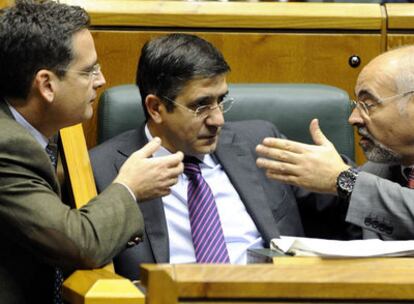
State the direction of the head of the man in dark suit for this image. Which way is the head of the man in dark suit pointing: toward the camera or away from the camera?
toward the camera

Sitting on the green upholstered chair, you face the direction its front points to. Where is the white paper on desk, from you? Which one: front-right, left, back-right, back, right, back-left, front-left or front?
front

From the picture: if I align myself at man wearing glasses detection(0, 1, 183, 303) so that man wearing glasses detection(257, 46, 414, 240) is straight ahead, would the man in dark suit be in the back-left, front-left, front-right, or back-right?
front-left

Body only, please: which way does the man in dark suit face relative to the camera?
toward the camera

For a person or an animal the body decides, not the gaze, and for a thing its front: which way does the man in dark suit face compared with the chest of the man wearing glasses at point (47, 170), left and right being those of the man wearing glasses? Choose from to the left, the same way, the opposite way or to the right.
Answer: to the right

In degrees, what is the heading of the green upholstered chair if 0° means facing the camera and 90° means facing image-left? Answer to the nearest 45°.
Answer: approximately 0°

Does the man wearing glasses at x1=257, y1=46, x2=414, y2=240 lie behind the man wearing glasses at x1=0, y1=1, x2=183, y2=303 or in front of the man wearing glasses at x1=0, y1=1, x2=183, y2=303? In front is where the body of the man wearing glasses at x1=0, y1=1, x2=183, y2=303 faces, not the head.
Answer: in front

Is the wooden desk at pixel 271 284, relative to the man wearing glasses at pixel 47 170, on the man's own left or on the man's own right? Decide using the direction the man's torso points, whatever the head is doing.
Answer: on the man's own right

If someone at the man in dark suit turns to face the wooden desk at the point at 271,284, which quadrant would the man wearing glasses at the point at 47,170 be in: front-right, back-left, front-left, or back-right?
front-right

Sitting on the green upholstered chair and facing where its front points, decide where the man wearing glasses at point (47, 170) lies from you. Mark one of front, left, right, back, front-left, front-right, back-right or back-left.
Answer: front-right

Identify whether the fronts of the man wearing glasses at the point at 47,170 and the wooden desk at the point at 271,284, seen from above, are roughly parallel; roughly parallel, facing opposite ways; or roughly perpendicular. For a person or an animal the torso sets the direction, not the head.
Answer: roughly perpendicular

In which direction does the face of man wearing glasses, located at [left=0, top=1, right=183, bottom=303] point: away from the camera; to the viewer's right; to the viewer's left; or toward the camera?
to the viewer's right

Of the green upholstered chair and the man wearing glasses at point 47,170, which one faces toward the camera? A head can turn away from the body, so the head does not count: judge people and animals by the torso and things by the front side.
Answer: the green upholstered chair

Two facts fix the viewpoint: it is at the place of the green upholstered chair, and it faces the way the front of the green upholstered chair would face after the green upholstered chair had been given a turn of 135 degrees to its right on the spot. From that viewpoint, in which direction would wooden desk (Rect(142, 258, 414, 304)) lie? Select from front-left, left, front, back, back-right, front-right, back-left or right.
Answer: back-left

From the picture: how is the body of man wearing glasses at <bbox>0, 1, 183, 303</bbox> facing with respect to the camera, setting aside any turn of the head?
to the viewer's right
